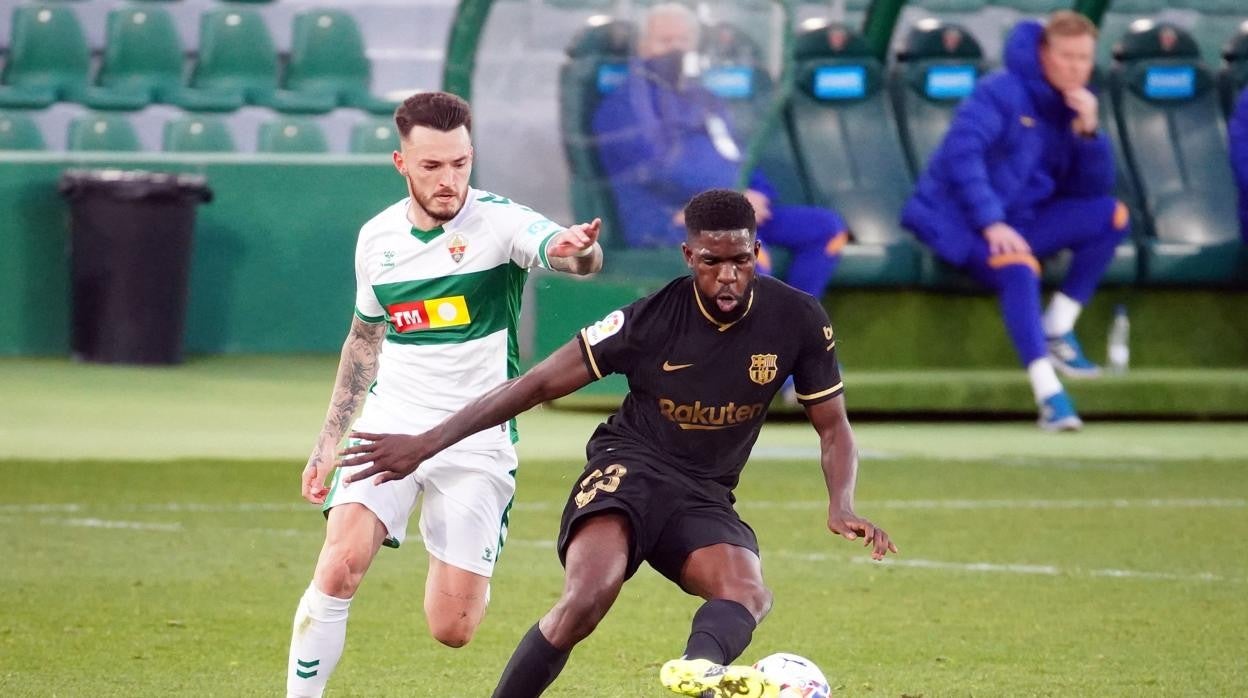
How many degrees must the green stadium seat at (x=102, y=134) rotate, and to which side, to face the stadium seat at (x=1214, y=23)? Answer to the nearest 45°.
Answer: approximately 90° to its left

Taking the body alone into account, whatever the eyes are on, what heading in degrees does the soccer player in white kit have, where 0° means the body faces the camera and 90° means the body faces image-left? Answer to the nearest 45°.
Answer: approximately 0°

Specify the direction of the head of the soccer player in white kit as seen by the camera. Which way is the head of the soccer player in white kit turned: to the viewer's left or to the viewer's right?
to the viewer's right

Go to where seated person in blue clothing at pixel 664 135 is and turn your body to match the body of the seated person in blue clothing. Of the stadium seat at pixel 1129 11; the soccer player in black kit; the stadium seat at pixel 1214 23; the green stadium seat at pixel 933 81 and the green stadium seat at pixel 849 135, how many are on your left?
4

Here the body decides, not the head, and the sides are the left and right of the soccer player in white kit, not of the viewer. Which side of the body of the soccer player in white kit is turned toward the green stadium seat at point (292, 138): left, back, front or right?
back
